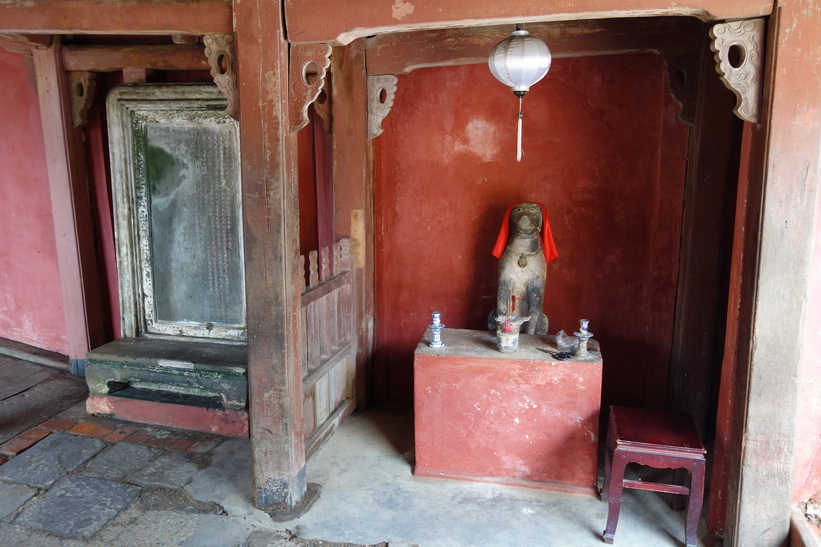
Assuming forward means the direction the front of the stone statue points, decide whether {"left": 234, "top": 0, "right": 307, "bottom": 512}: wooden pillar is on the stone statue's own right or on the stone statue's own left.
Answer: on the stone statue's own right

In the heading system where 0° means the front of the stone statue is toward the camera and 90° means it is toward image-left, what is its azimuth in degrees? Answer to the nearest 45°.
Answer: approximately 0°

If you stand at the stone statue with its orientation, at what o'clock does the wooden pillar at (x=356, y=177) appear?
The wooden pillar is roughly at 3 o'clock from the stone statue.

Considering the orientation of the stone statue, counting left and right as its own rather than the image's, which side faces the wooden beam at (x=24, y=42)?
right

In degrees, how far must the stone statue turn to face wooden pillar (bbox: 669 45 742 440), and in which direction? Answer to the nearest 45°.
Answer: approximately 90° to its left

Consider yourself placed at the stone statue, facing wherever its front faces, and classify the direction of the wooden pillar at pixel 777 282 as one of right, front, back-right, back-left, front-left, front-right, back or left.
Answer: front-left

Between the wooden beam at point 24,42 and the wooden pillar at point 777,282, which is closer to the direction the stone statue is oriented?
the wooden pillar

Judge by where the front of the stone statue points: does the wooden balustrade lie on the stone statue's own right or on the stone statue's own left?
on the stone statue's own right

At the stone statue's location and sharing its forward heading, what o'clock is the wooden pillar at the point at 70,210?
The wooden pillar is roughly at 3 o'clock from the stone statue.

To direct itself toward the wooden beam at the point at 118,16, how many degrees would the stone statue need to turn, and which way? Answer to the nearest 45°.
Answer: approximately 45° to its right
